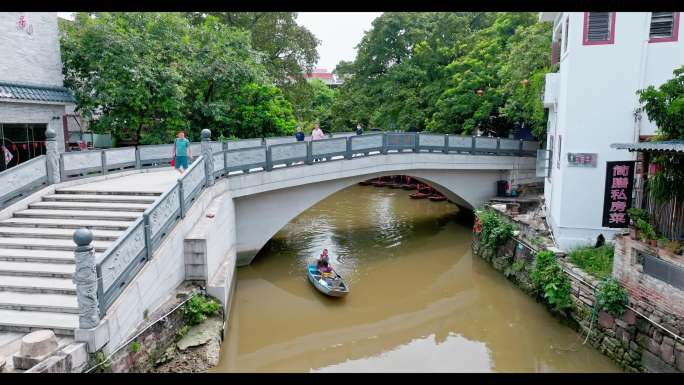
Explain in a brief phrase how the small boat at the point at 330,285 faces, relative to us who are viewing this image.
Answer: facing the viewer and to the right of the viewer

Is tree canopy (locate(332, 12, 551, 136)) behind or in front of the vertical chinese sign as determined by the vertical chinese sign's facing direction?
behind

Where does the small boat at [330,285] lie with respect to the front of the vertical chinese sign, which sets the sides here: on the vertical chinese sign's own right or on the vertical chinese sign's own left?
on the vertical chinese sign's own right

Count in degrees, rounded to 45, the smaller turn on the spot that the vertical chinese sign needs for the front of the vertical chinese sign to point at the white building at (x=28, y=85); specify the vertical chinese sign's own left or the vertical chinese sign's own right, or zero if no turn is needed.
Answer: approximately 90° to the vertical chinese sign's own right

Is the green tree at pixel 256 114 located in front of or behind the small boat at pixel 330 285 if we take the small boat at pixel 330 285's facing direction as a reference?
behind

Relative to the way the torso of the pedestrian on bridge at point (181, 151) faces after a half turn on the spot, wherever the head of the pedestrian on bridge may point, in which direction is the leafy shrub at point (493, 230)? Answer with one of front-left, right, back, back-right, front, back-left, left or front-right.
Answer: right

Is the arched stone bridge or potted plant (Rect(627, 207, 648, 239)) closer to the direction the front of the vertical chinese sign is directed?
the potted plant

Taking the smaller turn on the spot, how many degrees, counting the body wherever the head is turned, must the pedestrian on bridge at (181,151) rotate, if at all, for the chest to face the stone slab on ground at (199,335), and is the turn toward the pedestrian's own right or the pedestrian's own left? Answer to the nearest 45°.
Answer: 0° — they already face it

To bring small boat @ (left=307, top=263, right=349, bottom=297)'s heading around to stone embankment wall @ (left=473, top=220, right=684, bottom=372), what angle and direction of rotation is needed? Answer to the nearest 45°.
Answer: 0° — it already faces it

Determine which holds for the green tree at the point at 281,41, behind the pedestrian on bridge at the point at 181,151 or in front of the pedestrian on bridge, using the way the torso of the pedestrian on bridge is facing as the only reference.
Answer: behind

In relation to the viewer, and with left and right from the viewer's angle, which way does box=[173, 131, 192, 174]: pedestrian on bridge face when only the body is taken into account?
facing the viewer
